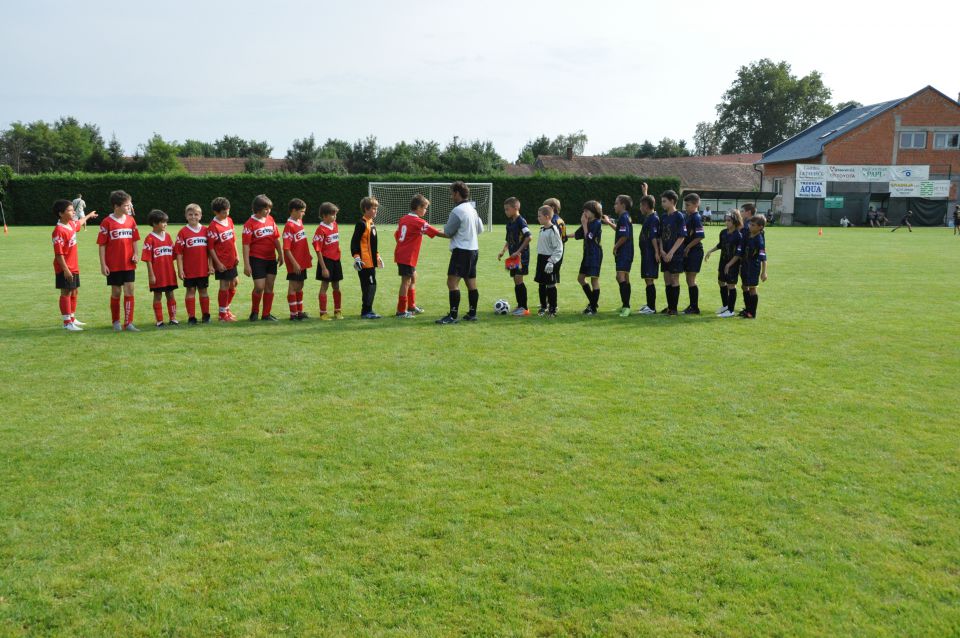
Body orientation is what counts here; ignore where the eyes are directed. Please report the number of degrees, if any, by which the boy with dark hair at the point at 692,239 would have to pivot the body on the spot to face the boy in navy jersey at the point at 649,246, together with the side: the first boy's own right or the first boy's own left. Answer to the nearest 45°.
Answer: approximately 45° to the first boy's own right

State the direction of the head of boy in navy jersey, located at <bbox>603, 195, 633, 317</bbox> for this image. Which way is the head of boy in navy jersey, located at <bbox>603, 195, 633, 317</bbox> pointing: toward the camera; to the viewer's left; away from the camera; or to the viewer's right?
to the viewer's left

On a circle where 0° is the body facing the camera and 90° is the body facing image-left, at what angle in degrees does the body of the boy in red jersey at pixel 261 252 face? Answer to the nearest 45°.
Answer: approximately 315°

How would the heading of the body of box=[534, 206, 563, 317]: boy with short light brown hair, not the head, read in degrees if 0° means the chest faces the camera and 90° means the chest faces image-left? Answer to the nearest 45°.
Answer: approximately 45°

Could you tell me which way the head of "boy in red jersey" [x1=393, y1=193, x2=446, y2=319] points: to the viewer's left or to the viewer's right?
to the viewer's right
